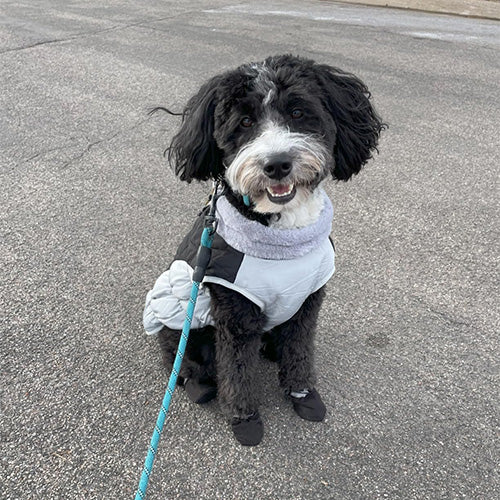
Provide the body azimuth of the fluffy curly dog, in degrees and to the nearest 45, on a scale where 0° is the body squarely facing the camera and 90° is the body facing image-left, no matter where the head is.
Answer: approximately 315°
